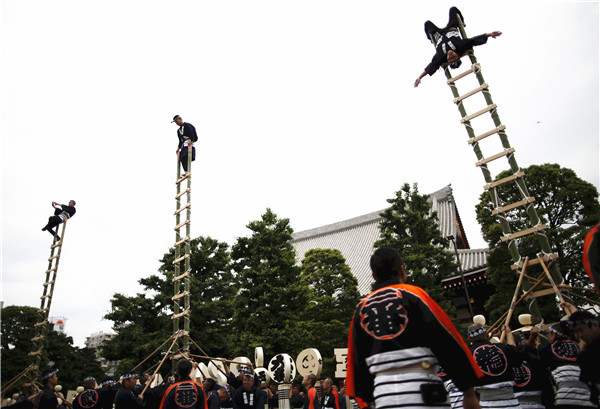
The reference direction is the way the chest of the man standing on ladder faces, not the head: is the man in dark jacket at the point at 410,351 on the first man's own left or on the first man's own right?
on the first man's own left

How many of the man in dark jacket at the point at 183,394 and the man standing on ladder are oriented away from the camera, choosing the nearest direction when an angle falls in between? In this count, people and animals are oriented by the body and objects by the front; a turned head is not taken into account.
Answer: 1

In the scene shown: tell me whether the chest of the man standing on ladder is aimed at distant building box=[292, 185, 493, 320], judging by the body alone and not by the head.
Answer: no

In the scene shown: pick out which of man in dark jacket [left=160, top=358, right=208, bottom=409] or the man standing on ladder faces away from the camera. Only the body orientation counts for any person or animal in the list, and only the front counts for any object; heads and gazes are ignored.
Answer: the man in dark jacket

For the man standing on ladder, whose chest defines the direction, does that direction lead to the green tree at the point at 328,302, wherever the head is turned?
no

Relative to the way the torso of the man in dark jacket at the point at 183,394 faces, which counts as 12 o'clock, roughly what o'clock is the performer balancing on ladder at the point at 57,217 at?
The performer balancing on ladder is roughly at 11 o'clock from the man in dark jacket.

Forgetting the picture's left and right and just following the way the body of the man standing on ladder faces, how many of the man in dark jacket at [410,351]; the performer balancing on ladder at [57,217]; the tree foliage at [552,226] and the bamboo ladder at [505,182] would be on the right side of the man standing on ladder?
1

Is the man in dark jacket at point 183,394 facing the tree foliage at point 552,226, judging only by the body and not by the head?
no

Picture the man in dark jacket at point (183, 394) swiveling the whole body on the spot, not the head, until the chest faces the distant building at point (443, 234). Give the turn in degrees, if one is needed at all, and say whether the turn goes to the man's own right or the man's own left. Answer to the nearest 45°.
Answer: approximately 45° to the man's own right

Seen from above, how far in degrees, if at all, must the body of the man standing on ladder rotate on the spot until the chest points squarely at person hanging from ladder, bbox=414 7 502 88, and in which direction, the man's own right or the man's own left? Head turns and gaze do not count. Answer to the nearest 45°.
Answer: approximately 90° to the man's own left

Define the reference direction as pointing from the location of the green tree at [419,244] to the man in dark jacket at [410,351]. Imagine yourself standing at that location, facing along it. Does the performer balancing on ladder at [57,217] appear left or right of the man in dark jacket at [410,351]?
right

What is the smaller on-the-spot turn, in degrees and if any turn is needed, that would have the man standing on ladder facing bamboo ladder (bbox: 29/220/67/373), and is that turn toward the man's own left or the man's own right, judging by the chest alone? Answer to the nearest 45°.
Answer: approximately 90° to the man's own right

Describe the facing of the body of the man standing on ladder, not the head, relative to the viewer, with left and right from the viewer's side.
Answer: facing the viewer and to the left of the viewer

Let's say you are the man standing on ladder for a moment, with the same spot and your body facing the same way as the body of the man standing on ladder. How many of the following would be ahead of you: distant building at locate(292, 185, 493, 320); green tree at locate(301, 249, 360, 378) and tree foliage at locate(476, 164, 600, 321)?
0

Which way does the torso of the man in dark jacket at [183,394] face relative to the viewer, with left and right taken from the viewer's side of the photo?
facing away from the viewer

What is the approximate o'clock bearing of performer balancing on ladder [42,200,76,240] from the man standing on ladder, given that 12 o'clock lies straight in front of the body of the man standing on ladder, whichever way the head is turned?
The performer balancing on ladder is roughly at 3 o'clock from the man standing on ladder.
